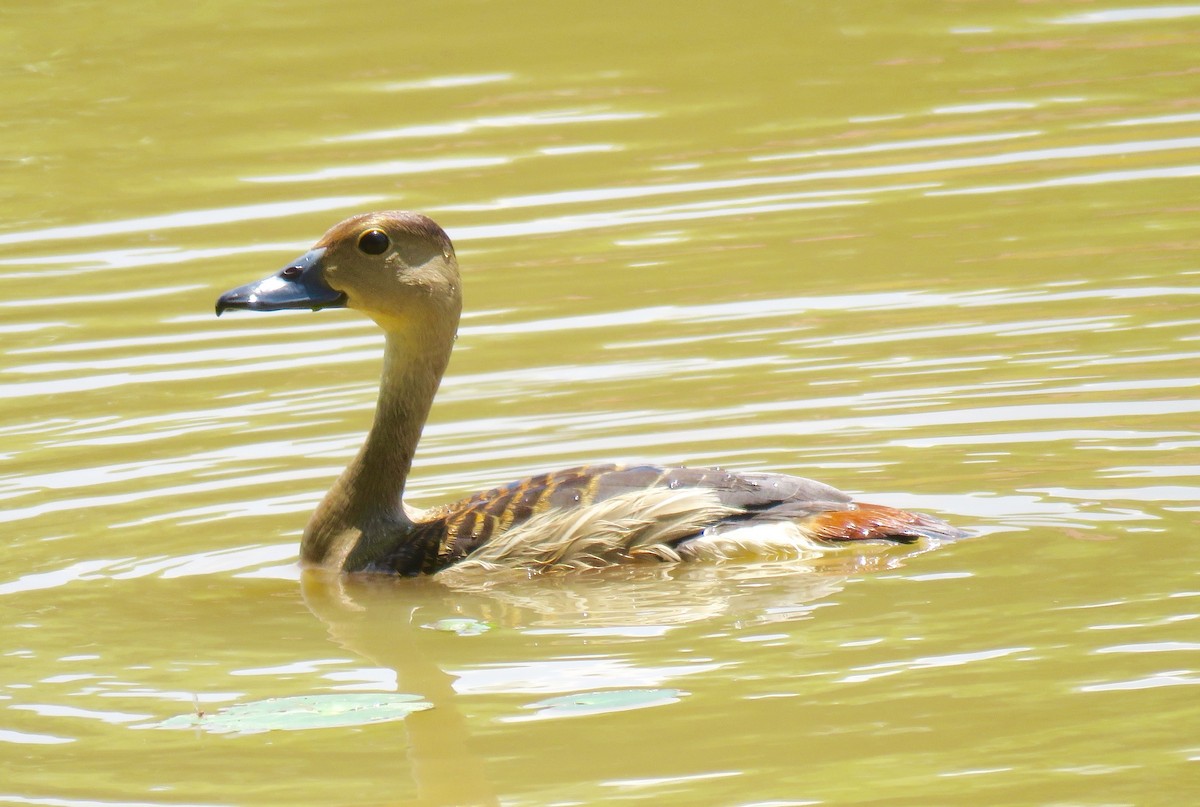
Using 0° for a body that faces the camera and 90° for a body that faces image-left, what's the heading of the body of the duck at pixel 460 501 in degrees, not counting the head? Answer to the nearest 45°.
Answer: approximately 90°

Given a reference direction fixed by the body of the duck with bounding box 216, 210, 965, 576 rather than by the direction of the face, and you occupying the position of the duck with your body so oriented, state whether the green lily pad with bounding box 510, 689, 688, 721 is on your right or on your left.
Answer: on your left

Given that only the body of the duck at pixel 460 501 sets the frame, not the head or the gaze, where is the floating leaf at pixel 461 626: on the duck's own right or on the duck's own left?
on the duck's own left

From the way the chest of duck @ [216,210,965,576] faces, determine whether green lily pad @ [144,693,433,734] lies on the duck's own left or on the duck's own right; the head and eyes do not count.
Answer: on the duck's own left
